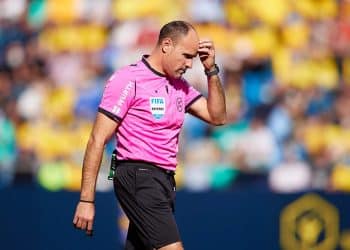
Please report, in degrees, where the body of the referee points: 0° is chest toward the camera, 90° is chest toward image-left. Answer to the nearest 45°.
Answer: approximately 315°

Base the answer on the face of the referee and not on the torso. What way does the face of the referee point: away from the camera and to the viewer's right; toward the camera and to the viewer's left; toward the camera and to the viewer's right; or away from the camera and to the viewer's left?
toward the camera and to the viewer's right
